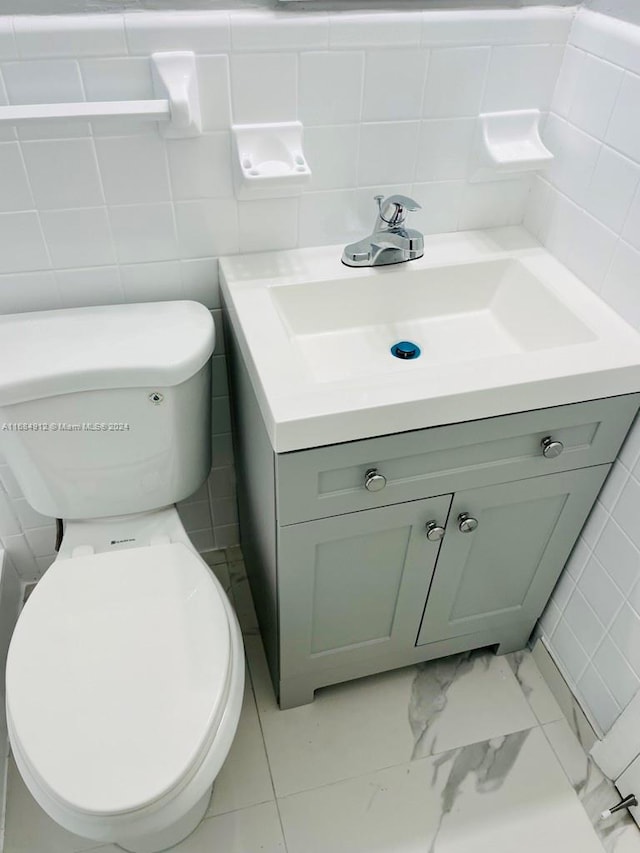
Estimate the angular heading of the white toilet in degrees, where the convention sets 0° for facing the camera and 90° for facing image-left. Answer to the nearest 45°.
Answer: approximately 0°

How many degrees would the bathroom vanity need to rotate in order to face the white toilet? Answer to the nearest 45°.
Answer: approximately 45° to its right

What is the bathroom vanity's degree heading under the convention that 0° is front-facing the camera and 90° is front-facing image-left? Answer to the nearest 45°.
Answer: approximately 0°

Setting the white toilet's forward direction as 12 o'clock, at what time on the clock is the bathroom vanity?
The bathroom vanity is roughly at 9 o'clock from the white toilet.

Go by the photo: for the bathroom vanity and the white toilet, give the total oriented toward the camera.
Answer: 2

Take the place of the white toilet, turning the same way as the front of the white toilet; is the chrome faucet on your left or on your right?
on your left
